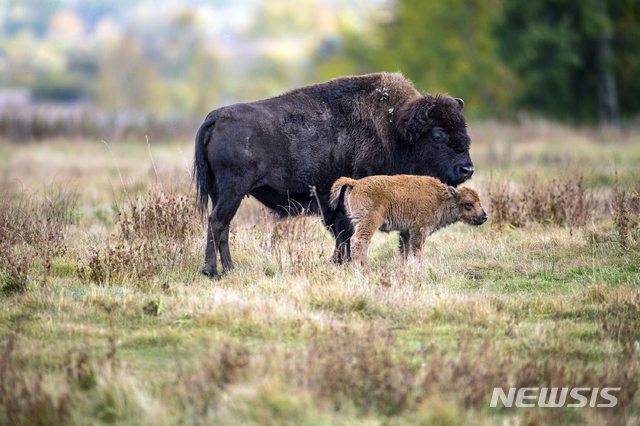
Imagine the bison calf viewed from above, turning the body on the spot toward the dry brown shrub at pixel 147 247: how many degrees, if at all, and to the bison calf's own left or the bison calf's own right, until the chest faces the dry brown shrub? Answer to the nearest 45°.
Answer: approximately 180°

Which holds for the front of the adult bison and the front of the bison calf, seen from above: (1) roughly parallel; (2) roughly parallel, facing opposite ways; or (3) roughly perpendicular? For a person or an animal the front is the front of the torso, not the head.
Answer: roughly parallel

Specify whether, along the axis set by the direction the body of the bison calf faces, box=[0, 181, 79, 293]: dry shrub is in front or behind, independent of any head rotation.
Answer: behind

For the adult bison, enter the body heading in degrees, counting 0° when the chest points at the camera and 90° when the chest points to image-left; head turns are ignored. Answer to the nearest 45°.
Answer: approximately 270°

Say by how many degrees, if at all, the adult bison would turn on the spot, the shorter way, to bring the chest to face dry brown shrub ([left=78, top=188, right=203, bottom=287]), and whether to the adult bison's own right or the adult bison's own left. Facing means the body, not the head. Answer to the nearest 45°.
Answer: approximately 180°

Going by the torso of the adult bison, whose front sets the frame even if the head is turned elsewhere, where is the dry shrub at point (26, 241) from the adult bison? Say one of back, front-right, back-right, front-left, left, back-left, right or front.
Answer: back

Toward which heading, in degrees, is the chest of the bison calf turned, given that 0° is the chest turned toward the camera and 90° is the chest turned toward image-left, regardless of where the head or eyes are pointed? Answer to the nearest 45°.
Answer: approximately 270°
